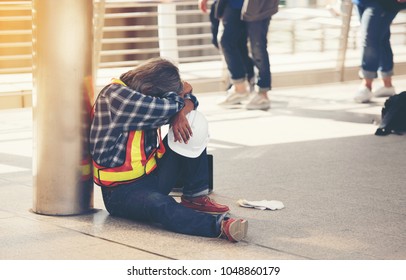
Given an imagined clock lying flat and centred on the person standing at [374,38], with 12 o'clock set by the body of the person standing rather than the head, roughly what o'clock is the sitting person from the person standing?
The sitting person is roughly at 11 o'clock from the person standing.

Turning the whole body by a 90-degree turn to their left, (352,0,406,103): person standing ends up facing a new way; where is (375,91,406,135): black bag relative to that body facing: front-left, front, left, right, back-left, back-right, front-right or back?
front-right

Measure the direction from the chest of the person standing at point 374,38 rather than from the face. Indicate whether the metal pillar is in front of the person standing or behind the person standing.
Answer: in front

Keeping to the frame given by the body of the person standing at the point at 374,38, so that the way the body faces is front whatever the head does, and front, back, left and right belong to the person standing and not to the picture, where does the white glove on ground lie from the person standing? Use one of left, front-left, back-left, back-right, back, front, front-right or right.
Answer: front-left

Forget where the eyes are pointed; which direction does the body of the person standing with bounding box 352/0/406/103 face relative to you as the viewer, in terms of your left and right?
facing the viewer and to the left of the viewer
